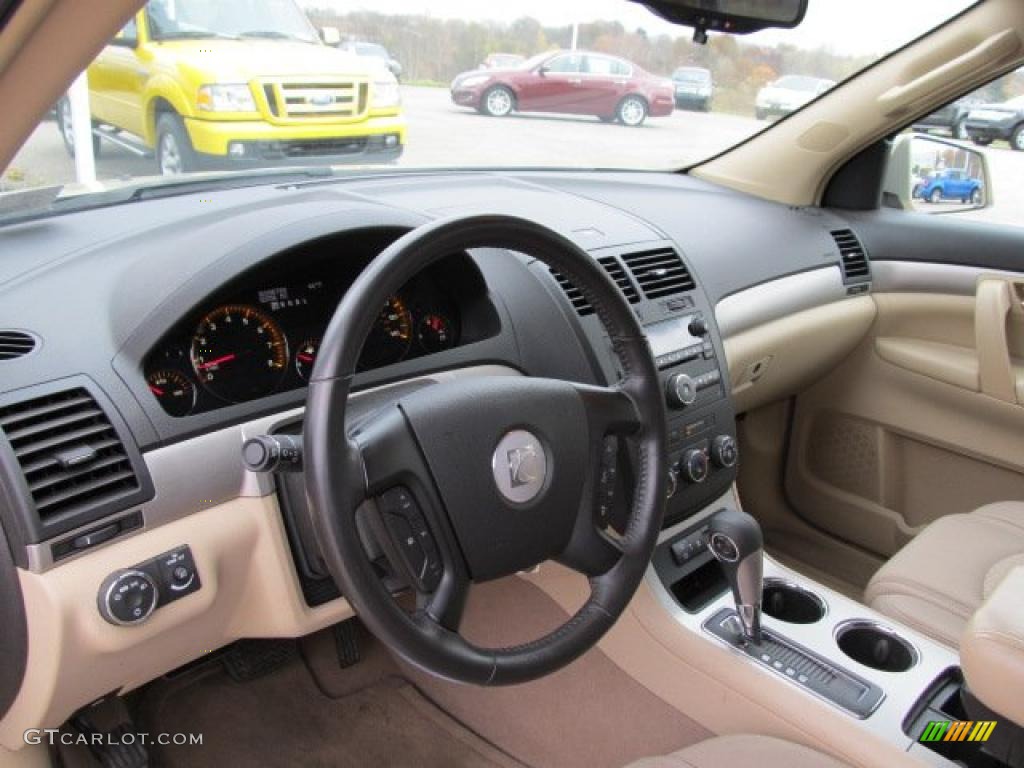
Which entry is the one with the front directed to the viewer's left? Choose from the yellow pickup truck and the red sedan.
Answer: the red sedan

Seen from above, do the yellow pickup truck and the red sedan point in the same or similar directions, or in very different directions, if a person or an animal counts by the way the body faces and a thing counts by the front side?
very different directions

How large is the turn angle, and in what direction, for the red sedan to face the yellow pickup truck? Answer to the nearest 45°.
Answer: approximately 45° to its left

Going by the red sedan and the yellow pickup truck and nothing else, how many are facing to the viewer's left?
1

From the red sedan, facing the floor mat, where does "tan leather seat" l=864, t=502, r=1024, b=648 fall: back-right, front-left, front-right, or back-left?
front-left

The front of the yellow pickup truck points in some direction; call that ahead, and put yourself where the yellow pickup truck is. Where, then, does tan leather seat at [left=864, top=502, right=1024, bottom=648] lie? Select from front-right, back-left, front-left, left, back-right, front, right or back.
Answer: front

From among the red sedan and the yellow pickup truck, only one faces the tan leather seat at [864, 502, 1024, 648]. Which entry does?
the yellow pickup truck

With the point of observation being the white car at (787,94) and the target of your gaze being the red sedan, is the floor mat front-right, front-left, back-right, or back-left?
front-left

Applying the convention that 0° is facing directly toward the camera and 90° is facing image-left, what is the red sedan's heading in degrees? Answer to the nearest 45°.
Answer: approximately 90°

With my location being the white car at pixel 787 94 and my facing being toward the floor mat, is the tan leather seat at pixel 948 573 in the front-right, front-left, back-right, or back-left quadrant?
front-left

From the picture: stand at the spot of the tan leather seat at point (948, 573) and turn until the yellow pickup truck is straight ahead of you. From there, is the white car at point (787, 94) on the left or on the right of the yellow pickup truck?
right

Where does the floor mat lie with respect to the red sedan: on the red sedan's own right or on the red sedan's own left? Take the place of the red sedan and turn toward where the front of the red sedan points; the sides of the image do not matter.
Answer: on the red sedan's own left

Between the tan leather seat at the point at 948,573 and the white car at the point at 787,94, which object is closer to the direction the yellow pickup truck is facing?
the tan leather seat

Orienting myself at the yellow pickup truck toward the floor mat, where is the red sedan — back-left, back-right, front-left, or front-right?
back-left
